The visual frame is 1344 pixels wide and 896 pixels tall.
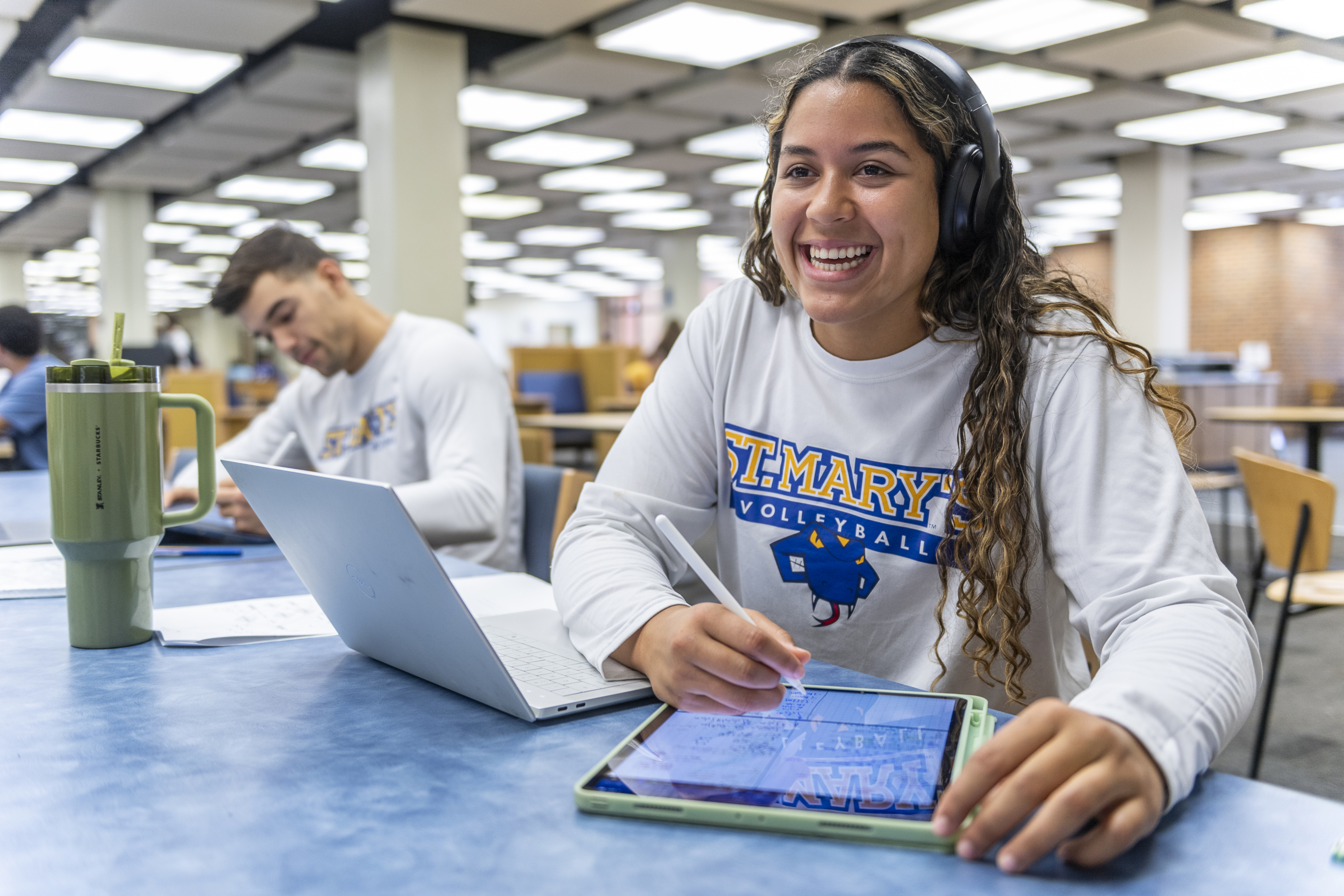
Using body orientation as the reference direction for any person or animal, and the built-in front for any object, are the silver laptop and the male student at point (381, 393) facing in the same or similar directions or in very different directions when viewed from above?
very different directions

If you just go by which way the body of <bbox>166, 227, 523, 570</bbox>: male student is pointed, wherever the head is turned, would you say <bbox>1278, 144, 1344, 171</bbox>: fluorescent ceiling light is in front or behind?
behind

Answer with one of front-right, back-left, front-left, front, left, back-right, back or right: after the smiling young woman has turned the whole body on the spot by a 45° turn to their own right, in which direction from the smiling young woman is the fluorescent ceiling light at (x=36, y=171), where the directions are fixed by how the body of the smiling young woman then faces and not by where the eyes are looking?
front-right

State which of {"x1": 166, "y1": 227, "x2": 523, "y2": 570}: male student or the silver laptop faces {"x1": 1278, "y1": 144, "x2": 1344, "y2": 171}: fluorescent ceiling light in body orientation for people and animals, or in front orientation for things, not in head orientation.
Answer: the silver laptop

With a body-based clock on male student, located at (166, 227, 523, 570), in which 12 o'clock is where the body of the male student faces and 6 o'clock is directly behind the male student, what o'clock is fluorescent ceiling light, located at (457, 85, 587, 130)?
The fluorescent ceiling light is roughly at 5 o'clock from the male student.

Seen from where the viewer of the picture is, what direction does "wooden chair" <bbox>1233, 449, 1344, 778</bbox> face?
facing away from the viewer and to the right of the viewer

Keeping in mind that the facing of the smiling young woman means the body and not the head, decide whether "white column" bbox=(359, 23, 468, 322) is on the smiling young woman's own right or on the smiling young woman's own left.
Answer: on the smiling young woman's own right

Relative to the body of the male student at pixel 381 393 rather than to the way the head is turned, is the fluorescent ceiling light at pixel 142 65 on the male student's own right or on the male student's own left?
on the male student's own right

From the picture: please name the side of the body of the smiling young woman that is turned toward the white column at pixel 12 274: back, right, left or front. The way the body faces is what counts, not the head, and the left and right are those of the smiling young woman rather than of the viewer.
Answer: right
